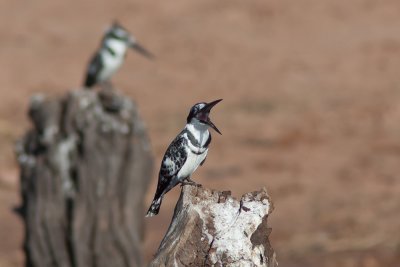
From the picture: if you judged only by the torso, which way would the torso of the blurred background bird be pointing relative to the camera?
to the viewer's right
